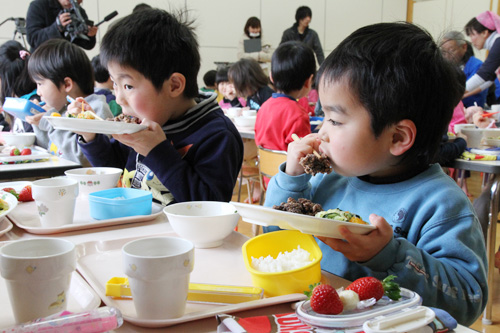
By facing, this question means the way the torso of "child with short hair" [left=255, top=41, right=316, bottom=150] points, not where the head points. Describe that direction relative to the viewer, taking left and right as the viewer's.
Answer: facing away from the viewer and to the right of the viewer

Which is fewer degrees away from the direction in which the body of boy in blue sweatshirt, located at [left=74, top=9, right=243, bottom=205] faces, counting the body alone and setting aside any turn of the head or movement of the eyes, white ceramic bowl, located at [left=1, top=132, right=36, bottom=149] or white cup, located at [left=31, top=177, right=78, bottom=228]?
the white cup

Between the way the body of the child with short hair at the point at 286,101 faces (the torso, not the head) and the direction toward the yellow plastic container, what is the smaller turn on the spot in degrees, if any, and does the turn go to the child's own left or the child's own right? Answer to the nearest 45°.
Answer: approximately 135° to the child's own right
